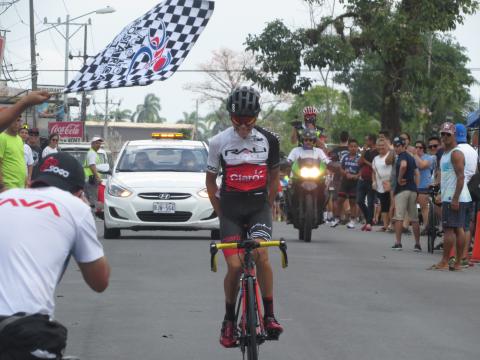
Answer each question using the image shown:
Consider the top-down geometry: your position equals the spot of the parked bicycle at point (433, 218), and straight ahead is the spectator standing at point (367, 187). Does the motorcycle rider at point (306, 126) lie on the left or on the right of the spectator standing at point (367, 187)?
left

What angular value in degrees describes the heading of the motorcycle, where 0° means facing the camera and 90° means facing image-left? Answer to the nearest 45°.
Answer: approximately 0°

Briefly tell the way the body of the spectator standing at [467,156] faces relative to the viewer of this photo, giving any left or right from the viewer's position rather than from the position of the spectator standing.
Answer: facing to the left of the viewer

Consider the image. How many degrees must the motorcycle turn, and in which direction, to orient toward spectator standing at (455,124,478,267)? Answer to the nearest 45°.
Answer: approximately 45° to its left

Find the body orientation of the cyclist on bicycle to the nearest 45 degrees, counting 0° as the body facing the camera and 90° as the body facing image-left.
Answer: approximately 0°

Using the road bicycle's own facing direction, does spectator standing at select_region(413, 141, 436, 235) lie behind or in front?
behind

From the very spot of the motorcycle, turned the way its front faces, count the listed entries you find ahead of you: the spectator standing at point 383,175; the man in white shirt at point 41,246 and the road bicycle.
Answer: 2

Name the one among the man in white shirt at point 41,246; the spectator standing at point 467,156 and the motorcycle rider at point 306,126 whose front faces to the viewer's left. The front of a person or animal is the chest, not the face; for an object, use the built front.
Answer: the spectator standing

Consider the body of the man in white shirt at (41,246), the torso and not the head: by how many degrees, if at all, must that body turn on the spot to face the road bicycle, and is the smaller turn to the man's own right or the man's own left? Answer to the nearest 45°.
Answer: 0° — they already face it
